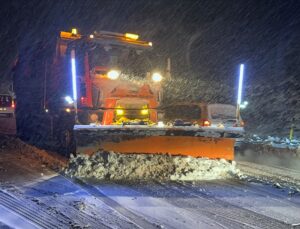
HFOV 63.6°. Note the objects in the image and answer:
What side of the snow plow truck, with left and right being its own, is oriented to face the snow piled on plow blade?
front

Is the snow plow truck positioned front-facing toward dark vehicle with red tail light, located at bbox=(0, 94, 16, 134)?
no

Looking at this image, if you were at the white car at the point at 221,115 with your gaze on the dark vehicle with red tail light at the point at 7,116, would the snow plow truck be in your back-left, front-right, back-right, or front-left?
front-left

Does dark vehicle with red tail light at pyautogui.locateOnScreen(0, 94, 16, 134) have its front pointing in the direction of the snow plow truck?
no

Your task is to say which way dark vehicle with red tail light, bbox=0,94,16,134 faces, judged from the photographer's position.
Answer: facing away from the viewer

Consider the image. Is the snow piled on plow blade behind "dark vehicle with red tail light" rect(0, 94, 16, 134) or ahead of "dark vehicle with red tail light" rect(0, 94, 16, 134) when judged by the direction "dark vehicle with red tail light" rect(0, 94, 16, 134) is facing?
behind

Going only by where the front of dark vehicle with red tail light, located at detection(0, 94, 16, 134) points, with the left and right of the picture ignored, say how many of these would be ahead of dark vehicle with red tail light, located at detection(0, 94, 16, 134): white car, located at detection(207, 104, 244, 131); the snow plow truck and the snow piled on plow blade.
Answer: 0

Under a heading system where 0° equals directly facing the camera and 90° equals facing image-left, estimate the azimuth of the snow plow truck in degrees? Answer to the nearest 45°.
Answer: approximately 315°

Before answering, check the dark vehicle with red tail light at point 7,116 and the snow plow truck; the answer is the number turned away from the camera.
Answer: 1

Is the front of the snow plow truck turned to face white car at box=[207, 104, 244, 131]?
no

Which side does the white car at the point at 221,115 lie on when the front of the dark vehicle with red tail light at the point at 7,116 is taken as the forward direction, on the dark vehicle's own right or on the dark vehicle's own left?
on the dark vehicle's own right

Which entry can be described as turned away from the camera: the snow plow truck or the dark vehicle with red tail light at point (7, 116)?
the dark vehicle with red tail light
